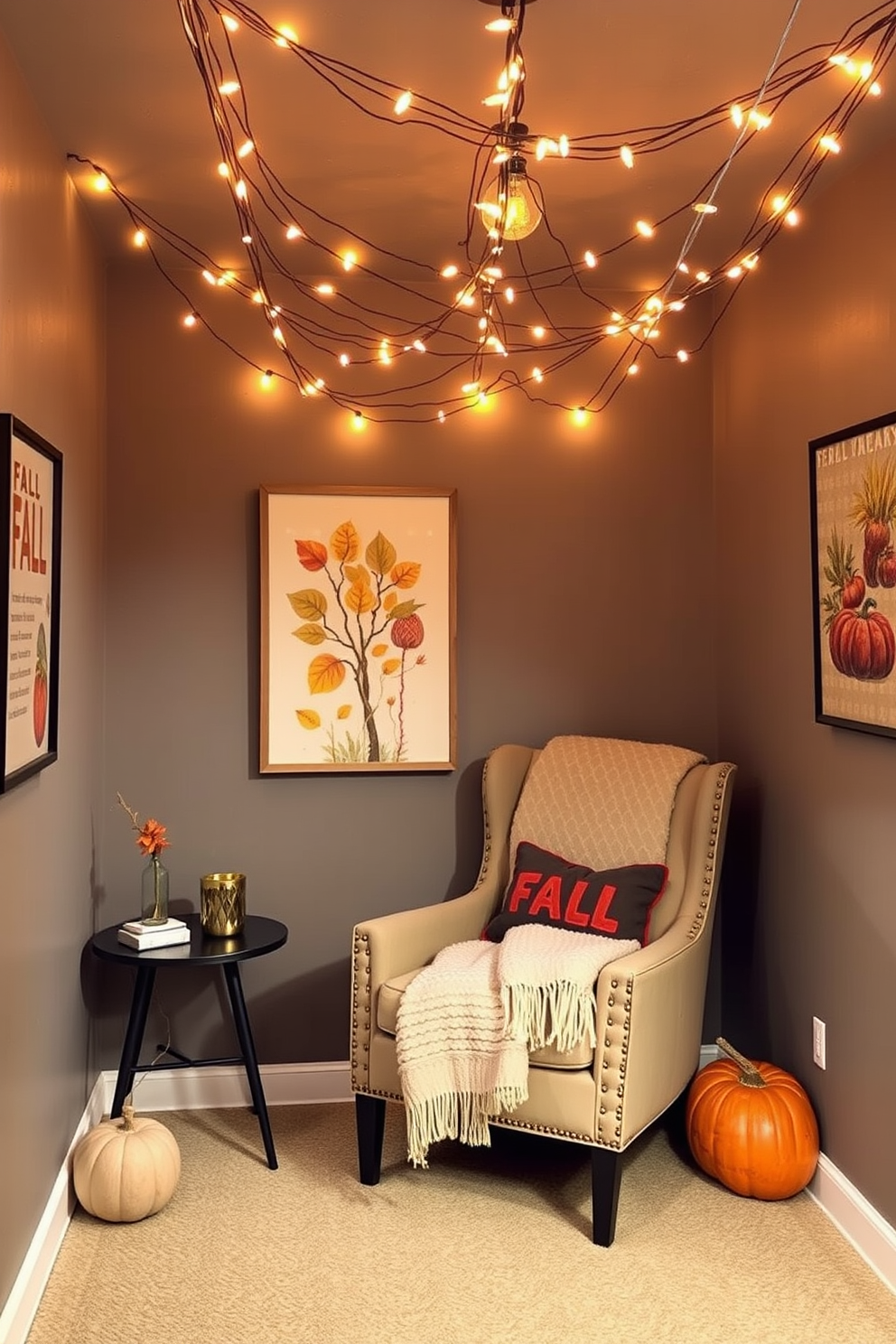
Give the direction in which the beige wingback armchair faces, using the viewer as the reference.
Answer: facing the viewer and to the left of the viewer

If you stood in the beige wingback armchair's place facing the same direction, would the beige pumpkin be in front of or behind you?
in front

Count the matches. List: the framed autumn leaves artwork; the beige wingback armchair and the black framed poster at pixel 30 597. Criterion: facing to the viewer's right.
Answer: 1

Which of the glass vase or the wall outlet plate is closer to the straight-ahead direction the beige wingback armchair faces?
the glass vase

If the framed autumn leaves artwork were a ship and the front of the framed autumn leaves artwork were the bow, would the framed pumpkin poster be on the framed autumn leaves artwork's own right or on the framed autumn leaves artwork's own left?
on the framed autumn leaves artwork's own left

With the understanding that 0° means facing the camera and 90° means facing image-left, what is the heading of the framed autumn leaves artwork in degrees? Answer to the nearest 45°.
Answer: approximately 0°

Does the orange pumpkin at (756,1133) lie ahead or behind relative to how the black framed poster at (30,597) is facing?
ahead

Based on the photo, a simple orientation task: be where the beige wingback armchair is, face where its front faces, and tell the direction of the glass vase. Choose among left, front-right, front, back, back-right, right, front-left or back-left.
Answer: front-right

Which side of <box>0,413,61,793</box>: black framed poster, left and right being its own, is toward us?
right

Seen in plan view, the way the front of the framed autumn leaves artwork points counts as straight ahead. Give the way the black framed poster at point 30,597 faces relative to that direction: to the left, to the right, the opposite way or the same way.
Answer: to the left
